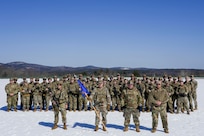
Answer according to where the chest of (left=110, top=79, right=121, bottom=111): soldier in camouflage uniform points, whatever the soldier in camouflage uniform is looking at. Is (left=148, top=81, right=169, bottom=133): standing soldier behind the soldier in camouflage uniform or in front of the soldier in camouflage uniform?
in front

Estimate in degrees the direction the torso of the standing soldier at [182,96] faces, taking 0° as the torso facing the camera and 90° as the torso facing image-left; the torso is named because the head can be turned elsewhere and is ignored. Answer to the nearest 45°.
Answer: approximately 0°

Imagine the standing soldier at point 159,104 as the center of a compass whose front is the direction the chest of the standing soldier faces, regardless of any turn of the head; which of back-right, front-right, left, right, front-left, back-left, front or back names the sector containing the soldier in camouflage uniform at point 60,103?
right

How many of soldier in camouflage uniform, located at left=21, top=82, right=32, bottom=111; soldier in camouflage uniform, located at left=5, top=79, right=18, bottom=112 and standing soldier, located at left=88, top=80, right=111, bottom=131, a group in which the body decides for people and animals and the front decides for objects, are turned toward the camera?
3

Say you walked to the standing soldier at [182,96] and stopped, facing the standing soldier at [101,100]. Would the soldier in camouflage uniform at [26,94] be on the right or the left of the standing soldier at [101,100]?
right

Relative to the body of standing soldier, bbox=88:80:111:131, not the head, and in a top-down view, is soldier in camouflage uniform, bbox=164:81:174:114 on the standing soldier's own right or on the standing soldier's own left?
on the standing soldier's own left

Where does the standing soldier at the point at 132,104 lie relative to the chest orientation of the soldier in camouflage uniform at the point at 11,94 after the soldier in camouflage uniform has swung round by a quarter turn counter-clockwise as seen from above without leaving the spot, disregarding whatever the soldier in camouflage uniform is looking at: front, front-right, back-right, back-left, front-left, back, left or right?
front-right
